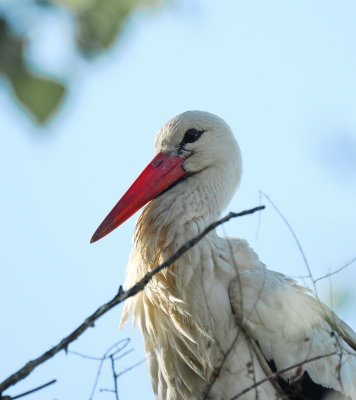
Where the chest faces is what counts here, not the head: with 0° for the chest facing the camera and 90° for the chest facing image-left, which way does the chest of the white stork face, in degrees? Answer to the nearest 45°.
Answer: approximately 45°
